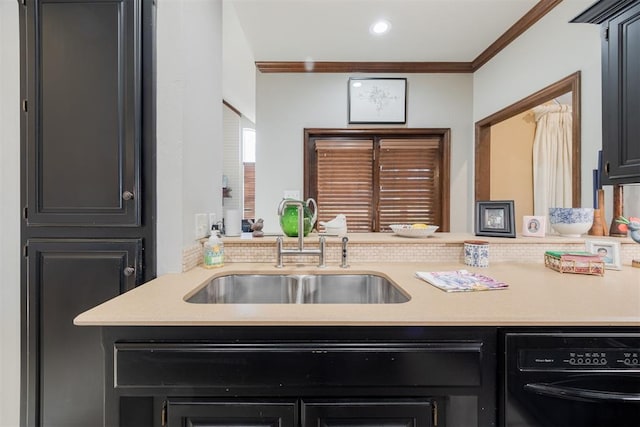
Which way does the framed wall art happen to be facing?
toward the camera

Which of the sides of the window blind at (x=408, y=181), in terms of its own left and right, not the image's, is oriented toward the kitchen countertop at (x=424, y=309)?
front

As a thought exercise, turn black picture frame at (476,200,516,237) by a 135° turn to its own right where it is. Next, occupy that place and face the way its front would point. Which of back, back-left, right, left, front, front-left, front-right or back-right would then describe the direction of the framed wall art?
front

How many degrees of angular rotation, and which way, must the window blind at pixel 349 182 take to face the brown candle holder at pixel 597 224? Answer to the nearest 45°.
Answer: approximately 45° to its left

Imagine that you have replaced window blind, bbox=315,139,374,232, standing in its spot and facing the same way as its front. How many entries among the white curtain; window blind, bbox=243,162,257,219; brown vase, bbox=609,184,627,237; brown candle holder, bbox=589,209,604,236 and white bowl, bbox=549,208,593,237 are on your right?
1

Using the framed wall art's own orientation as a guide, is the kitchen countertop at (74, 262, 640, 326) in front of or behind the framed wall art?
in front

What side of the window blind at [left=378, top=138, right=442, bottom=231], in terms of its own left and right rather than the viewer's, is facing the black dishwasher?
front

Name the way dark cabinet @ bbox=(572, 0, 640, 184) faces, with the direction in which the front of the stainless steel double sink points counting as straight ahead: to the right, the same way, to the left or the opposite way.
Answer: to the right

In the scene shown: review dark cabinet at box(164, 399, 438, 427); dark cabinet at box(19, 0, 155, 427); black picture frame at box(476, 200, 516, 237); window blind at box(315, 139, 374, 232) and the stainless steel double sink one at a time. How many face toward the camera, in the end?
5

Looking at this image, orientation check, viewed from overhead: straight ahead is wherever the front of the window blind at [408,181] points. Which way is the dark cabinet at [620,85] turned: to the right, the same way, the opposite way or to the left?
to the right

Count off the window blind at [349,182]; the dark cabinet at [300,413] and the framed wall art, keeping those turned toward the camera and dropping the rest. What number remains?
3

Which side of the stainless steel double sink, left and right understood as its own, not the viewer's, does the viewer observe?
front

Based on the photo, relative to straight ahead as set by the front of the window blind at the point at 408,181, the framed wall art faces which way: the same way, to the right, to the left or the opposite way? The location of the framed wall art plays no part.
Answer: the same way

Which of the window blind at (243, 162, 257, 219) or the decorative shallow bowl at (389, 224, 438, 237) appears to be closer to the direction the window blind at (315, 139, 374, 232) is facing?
the decorative shallow bowl

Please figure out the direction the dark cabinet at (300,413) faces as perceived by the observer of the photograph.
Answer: facing the viewer

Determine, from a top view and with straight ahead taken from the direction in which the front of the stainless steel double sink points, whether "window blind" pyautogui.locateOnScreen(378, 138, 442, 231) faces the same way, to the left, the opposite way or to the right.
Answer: the same way
